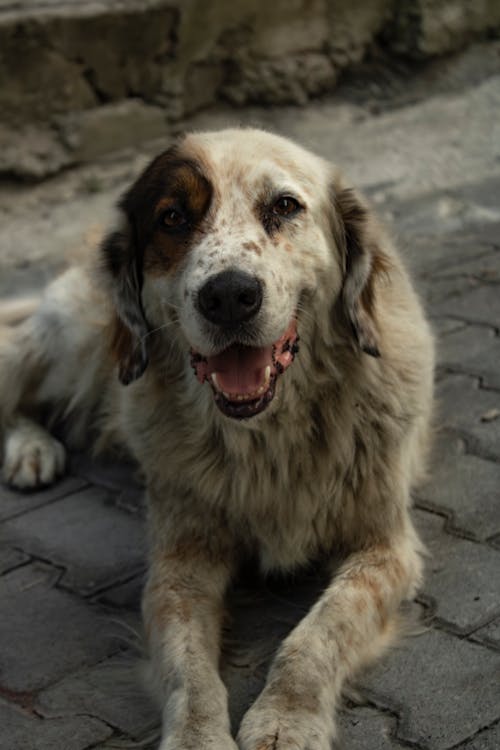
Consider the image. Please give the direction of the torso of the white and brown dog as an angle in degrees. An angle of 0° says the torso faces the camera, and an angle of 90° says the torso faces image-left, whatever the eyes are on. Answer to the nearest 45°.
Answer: approximately 0°

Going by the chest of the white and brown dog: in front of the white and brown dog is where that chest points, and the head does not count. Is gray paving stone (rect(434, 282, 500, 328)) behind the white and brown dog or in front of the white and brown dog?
behind

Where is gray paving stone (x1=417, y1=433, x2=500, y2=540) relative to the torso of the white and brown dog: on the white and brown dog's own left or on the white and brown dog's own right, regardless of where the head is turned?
on the white and brown dog's own left

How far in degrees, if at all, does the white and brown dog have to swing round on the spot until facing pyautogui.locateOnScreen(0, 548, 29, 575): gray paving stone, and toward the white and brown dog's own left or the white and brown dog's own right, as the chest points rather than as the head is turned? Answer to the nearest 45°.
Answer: approximately 90° to the white and brown dog's own right

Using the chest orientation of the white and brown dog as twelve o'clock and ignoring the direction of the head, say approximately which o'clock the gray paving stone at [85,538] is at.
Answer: The gray paving stone is roughly at 4 o'clock from the white and brown dog.
